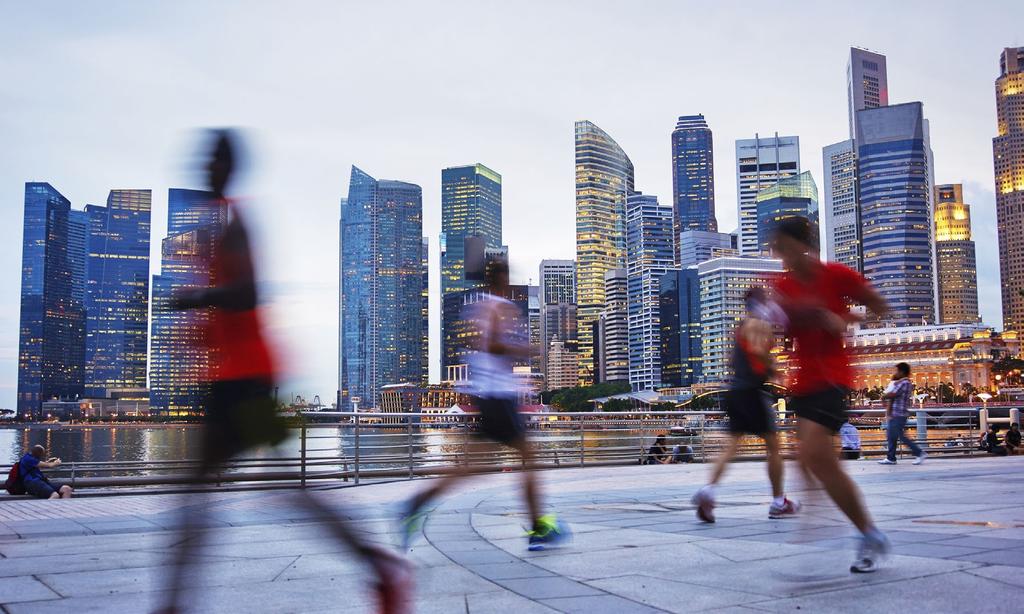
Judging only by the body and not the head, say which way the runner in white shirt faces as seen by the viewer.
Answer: to the viewer's right

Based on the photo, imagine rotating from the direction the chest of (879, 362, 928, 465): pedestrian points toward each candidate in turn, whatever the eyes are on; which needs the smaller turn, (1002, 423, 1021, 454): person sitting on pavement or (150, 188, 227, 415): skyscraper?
the skyscraper

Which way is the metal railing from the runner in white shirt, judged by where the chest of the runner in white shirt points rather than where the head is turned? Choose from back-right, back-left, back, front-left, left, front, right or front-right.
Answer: left

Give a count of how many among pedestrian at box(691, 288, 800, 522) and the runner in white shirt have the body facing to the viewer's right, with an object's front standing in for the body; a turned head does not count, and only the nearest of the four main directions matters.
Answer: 2

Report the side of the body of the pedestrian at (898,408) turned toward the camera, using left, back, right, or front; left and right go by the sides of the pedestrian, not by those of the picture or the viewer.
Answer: left

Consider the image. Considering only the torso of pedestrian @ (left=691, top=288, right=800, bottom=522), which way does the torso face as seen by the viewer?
to the viewer's right

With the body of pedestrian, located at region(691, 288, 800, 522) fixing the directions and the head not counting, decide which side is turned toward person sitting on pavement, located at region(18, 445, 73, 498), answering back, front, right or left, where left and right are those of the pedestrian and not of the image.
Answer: back
